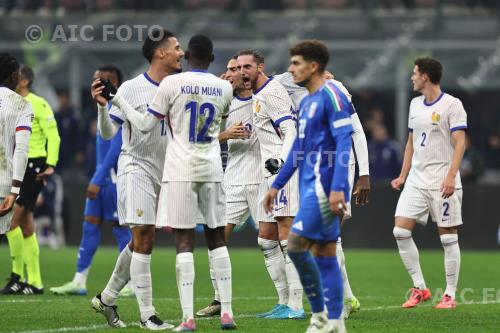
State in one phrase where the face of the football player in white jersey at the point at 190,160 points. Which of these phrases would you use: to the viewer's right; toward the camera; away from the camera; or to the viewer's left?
away from the camera

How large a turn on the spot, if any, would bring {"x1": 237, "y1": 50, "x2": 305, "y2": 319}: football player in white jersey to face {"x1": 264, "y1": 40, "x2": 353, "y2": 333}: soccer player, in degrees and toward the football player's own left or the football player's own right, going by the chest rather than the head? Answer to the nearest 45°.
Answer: approximately 45° to the football player's own left

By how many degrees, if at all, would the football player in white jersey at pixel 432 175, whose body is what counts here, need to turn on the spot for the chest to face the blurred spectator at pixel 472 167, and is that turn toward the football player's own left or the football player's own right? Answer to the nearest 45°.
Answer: approximately 135° to the football player's own right

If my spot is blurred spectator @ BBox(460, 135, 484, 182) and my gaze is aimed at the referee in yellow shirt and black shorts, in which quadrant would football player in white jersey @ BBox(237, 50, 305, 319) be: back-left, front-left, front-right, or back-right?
front-left

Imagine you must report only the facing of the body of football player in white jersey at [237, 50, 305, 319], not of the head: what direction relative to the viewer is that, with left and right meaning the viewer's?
facing the viewer and to the left of the viewer

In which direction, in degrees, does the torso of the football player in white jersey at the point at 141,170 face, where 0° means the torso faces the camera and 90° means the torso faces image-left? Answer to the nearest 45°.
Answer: approximately 315°

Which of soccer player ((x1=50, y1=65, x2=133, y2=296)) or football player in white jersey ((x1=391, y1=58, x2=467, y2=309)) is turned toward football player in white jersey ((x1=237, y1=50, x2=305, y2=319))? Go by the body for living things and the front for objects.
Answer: football player in white jersey ((x1=391, y1=58, x2=467, y2=309))

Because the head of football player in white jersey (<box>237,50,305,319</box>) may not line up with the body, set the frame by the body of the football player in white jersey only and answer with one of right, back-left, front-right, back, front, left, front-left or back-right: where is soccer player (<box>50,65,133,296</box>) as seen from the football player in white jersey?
right

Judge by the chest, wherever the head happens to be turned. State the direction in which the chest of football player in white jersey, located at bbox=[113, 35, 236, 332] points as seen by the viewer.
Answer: away from the camera

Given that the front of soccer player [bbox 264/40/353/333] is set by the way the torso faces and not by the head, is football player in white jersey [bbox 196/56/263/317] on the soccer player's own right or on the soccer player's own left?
on the soccer player's own right

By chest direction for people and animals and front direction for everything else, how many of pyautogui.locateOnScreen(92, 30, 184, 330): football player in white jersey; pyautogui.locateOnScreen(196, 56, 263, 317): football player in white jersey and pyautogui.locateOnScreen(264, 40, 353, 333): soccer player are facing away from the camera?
0
